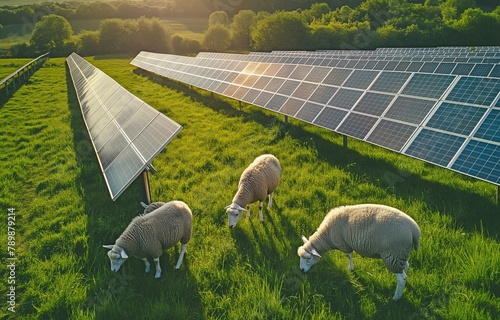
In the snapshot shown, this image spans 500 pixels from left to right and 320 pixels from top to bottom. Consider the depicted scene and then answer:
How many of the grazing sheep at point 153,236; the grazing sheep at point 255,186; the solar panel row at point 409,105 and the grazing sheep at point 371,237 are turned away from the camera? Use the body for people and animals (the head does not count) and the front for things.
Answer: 0

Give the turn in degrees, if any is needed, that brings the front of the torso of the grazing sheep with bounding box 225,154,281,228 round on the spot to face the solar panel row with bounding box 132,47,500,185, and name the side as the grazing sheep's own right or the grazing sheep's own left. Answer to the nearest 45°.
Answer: approximately 180°

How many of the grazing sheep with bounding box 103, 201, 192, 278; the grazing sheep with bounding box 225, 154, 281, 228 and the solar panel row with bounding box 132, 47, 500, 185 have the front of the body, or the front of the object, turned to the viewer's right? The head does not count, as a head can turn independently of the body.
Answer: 0

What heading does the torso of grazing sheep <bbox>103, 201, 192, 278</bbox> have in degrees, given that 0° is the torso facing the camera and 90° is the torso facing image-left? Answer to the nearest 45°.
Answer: approximately 45°

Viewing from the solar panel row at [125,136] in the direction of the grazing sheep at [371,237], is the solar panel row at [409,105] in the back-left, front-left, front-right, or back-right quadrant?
front-left

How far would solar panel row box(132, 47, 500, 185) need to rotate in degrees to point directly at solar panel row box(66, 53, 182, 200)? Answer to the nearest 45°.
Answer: approximately 45° to its right

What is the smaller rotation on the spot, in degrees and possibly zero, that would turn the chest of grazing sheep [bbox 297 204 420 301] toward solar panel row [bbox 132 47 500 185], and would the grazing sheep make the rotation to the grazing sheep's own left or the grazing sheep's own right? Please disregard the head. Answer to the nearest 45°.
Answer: approximately 90° to the grazing sheep's own right

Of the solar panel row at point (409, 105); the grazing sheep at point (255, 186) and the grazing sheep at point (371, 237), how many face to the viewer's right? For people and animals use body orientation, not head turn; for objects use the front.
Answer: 0

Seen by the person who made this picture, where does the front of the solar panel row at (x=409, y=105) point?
facing the viewer and to the left of the viewer

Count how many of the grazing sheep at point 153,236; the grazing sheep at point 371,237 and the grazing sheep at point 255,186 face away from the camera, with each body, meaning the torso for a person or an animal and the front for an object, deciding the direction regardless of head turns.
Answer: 0

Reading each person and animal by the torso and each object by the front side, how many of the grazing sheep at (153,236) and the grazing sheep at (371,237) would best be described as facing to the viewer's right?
0

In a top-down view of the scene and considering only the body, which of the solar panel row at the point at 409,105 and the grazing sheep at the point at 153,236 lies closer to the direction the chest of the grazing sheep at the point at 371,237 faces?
the grazing sheep

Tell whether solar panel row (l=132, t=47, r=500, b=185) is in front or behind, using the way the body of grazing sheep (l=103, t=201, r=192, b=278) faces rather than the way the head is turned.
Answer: behind

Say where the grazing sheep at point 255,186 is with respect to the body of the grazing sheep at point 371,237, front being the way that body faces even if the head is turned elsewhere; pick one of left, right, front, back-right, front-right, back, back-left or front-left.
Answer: front-right

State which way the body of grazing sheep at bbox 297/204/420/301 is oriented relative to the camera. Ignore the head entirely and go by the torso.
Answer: to the viewer's left
